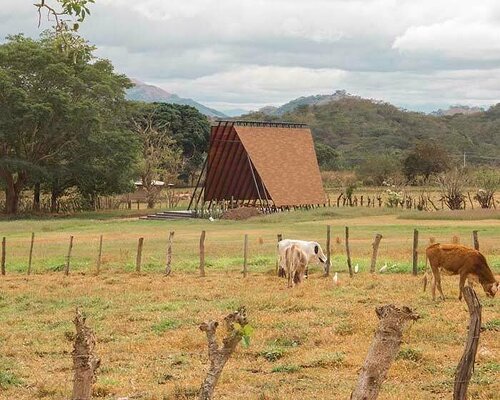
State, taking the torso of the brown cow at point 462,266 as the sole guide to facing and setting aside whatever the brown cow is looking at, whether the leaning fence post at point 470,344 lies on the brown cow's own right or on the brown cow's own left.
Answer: on the brown cow's own right

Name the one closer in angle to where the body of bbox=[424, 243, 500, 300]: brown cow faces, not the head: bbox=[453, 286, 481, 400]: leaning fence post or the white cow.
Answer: the leaning fence post

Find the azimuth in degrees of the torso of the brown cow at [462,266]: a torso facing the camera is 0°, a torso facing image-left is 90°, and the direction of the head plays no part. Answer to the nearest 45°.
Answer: approximately 270°

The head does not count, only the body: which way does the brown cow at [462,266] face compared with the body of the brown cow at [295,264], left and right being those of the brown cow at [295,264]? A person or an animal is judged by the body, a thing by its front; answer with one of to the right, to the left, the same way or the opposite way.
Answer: to the right

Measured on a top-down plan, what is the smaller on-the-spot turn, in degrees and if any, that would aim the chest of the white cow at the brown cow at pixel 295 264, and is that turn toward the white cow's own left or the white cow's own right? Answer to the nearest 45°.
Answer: approximately 90° to the white cow's own right

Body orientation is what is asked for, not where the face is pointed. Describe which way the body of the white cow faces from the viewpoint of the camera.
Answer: to the viewer's right

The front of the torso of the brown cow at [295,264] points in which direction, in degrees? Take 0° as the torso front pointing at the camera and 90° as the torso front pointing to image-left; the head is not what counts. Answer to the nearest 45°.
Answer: approximately 180°

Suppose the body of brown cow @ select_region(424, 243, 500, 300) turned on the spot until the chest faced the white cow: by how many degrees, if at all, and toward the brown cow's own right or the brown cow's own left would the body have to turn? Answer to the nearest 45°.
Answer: approximately 135° to the brown cow's own left

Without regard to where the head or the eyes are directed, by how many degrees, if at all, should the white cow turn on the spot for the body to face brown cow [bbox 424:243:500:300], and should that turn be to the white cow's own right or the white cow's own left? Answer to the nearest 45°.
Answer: approximately 45° to the white cow's own right

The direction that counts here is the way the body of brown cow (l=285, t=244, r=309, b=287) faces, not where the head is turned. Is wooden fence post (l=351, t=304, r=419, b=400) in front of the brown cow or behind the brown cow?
behind

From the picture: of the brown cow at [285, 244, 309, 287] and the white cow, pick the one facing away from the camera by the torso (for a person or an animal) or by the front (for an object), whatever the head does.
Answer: the brown cow

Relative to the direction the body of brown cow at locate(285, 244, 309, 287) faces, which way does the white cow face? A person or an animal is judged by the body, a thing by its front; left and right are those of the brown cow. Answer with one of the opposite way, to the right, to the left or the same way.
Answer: to the right
